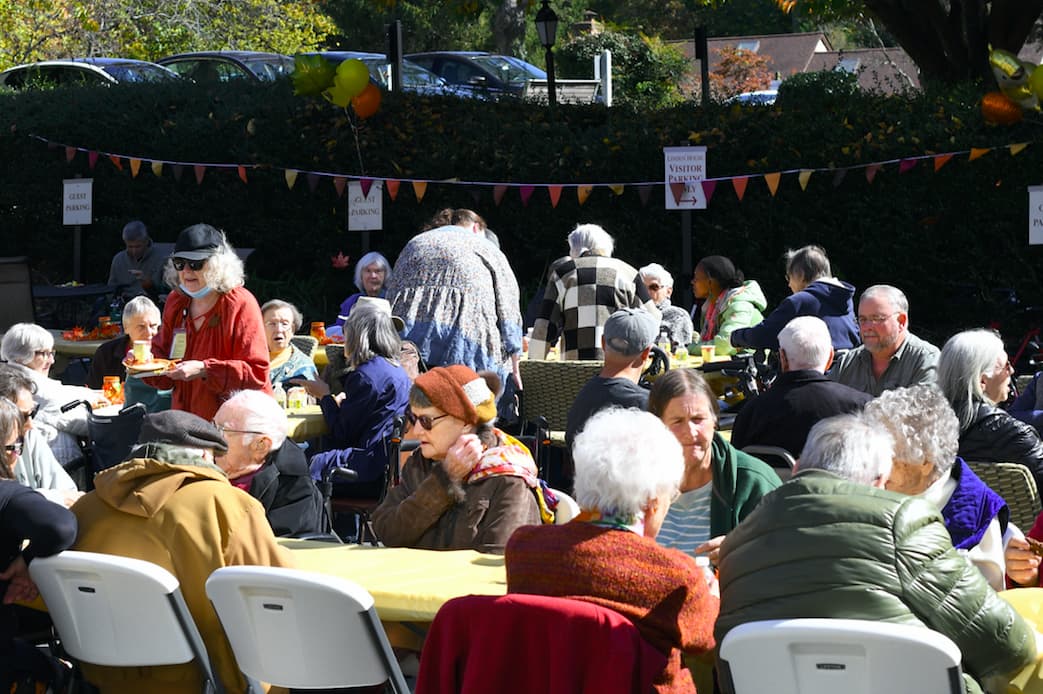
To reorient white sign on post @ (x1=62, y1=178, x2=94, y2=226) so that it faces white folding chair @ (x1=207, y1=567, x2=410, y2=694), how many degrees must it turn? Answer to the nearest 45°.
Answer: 0° — it already faces it

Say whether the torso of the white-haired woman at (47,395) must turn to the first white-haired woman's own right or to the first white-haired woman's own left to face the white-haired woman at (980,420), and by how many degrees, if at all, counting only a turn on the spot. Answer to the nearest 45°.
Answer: approximately 45° to the first white-haired woman's own right

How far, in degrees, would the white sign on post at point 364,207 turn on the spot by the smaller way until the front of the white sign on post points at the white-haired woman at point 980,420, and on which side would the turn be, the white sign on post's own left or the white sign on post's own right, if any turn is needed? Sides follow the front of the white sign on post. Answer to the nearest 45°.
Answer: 0° — it already faces them

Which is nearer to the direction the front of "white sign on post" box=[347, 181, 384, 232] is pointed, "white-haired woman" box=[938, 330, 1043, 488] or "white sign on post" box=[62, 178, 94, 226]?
the white-haired woman

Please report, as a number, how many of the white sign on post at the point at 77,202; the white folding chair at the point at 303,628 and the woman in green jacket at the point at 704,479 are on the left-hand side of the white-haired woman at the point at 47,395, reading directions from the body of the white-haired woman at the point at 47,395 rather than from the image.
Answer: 1

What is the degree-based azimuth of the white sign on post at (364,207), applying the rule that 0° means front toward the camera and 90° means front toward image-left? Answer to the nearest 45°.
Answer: approximately 0°

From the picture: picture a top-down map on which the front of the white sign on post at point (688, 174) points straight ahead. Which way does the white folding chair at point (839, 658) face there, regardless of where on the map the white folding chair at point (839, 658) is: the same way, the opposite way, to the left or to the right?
the opposite way

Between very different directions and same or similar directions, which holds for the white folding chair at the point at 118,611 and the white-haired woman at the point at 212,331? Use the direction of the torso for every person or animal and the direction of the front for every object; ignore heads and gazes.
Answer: very different directions

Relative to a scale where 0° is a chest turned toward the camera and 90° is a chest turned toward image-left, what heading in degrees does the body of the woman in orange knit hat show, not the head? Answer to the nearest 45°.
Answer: approximately 45°

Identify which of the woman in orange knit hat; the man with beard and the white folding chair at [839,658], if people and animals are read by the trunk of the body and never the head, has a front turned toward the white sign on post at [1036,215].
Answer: the white folding chair

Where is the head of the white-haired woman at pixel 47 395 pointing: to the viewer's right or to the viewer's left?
to the viewer's right

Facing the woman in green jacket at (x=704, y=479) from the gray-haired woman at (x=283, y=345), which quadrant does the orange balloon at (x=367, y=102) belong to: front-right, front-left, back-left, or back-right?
back-left

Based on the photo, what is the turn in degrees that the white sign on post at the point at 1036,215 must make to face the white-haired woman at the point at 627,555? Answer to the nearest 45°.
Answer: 0° — it already faces them

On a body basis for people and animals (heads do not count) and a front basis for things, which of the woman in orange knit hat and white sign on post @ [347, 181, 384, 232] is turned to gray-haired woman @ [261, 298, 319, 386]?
the white sign on post

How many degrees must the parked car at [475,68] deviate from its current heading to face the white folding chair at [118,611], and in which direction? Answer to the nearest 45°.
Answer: approximately 45° to its right
